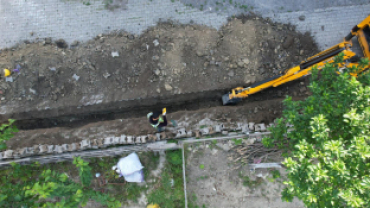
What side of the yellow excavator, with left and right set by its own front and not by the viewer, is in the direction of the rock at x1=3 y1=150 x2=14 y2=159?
front

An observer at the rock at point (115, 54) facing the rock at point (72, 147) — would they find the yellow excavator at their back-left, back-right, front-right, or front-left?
back-left

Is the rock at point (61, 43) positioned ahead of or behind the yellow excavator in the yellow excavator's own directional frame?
ahead

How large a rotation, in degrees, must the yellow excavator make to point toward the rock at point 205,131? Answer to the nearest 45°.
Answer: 0° — it already faces it

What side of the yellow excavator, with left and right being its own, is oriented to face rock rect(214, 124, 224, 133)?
front

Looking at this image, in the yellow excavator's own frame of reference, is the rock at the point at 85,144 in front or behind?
in front

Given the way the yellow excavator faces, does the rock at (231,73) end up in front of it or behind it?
in front

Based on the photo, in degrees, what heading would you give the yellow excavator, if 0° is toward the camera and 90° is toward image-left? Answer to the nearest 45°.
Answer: approximately 90°
